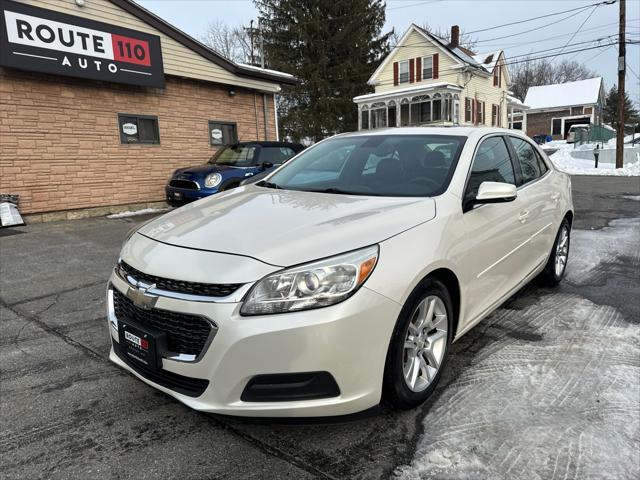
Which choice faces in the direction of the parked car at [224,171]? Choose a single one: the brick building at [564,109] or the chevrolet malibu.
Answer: the brick building

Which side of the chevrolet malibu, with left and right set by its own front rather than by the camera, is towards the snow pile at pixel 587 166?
back

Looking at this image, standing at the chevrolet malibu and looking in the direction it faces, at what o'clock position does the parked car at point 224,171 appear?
The parked car is roughly at 4 o'clock from the chevrolet malibu.

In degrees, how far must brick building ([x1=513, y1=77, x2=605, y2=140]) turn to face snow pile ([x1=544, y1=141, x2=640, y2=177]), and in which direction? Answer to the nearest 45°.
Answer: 0° — it already faces it

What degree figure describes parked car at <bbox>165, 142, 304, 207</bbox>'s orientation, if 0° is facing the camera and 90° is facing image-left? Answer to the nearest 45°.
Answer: approximately 45°

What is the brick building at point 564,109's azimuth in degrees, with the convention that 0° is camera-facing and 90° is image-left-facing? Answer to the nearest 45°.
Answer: approximately 0°

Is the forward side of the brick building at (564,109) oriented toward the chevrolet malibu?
yes

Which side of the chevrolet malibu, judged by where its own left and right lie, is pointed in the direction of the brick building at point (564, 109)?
back

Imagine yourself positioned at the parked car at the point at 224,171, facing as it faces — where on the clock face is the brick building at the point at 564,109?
The brick building is roughly at 6 o'clock from the parked car.

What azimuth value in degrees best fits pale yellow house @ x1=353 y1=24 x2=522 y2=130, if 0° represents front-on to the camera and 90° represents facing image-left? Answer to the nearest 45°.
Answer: approximately 45°
